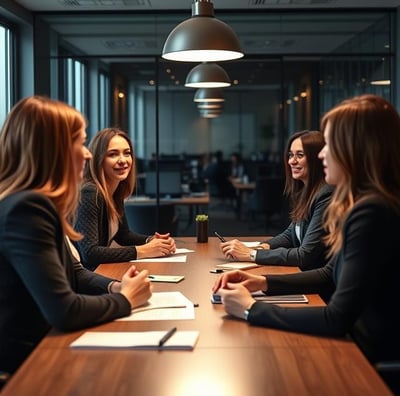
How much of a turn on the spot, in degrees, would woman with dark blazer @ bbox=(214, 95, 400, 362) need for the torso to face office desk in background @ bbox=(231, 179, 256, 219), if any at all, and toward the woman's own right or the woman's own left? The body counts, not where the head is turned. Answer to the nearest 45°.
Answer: approximately 90° to the woman's own right

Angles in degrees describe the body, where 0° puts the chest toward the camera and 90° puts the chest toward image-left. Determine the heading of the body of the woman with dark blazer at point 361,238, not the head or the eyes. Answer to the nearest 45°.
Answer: approximately 90°

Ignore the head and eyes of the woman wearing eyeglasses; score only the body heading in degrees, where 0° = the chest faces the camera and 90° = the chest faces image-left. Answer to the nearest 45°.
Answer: approximately 45°

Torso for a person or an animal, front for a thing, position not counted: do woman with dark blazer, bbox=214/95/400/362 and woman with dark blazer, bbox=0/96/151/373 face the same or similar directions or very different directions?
very different directions

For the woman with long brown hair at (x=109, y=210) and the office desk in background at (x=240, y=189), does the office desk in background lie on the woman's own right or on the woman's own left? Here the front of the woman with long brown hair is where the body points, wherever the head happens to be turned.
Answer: on the woman's own left

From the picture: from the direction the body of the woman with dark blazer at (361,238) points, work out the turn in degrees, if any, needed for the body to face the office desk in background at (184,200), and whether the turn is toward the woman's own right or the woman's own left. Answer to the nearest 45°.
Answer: approximately 90° to the woman's own right

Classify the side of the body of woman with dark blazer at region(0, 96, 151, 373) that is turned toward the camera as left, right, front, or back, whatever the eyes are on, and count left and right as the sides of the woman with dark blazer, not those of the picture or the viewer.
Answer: right

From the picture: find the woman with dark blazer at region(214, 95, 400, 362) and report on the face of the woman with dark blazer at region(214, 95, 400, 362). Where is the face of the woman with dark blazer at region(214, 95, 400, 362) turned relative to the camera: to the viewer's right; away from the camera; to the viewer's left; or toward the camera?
to the viewer's left

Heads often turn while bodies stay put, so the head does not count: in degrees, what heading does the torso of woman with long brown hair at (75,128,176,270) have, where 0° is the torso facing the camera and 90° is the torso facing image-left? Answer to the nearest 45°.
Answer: approximately 315°

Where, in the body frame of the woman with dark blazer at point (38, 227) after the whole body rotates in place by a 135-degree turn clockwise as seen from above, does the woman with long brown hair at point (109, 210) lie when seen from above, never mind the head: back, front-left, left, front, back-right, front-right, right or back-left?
back-right

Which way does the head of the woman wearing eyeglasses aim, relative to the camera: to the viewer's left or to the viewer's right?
to the viewer's left
